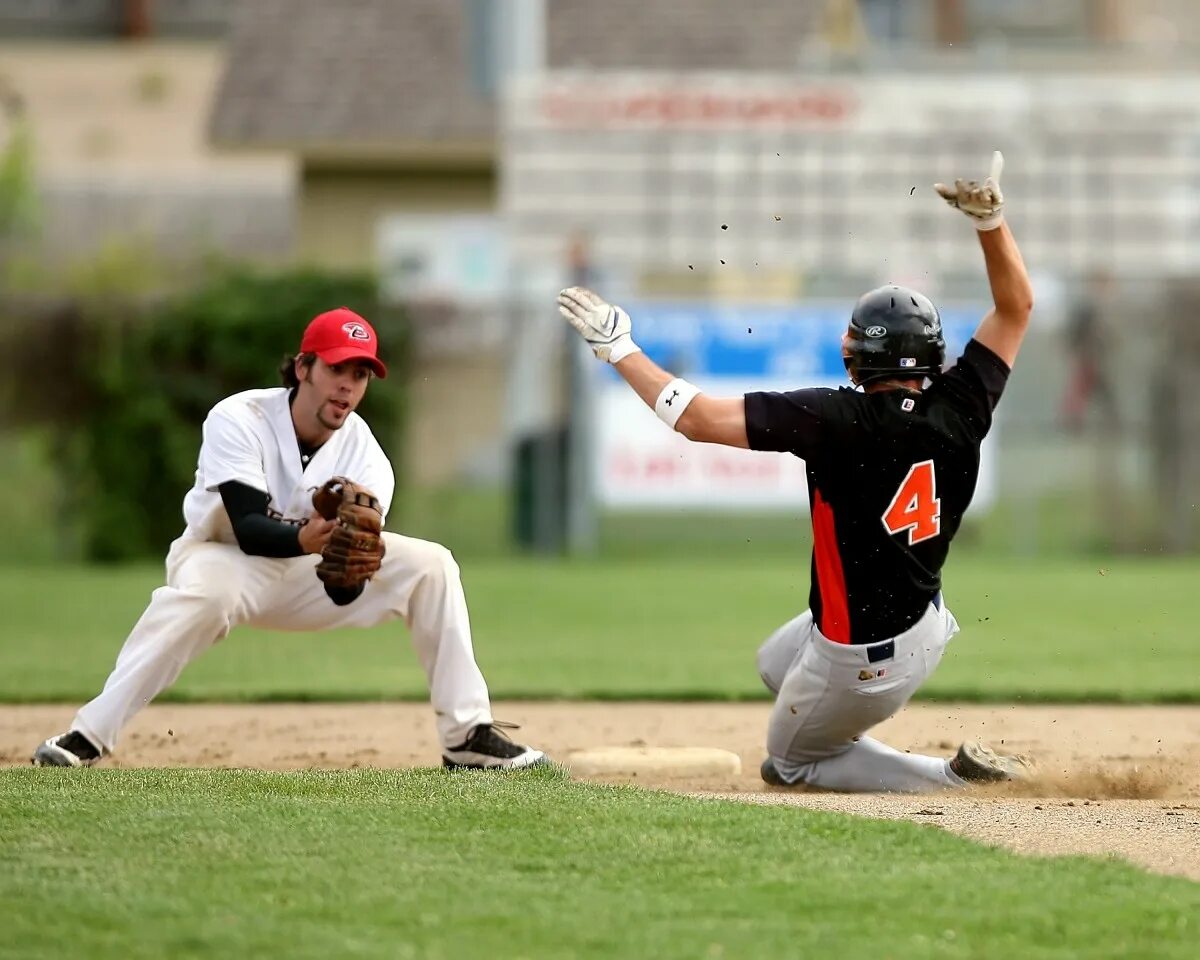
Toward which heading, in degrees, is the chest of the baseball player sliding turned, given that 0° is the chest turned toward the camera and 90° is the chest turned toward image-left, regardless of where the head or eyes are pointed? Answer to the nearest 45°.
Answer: approximately 135°

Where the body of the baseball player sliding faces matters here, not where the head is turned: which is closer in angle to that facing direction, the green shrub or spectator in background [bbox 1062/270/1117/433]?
the green shrub

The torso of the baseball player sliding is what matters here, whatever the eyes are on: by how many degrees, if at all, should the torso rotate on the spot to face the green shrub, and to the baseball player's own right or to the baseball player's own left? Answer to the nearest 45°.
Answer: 0° — they already face it

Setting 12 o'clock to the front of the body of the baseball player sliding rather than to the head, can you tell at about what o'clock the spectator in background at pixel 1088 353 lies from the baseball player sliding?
The spectator in background is roughly at 2 o'clock from the baseball player sliding.

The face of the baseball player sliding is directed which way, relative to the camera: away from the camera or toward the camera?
away from the camera
